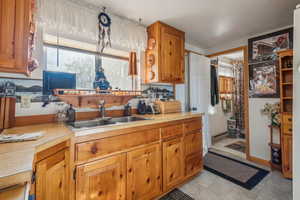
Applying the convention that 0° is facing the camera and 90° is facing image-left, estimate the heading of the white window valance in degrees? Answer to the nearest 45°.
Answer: approximately 315°

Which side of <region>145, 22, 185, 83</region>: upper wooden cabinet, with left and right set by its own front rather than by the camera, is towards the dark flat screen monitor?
right

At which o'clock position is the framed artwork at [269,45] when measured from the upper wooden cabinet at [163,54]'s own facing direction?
The framed artwork is roughly at 10 o'clock from the upper wooden cabinet.

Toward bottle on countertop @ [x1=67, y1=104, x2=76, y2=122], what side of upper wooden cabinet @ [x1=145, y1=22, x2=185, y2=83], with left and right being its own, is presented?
right

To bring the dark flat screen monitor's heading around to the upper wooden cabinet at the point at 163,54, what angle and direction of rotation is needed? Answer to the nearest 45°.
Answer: approximately 45° to its left

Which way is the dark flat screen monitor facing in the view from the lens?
facing the viewer and to the right of the viewer

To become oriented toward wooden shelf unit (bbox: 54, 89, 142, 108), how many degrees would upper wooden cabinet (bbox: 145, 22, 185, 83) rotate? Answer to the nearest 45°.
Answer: approximately 90° to its right
